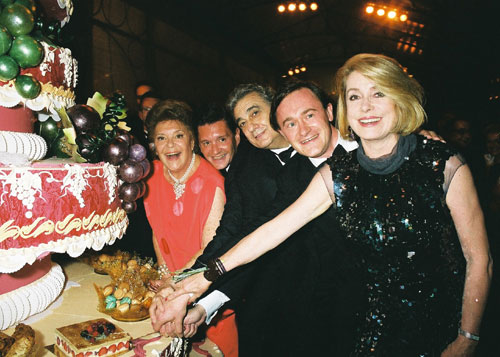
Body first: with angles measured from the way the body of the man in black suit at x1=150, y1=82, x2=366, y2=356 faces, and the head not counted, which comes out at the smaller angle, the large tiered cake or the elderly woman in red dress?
the large tiered cake

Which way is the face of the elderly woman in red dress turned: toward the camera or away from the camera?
toward the camera

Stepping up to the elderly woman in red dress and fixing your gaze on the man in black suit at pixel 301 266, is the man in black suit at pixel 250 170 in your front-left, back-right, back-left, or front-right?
front-left

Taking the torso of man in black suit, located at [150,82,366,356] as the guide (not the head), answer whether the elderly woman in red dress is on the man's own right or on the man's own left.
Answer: on the man's own right

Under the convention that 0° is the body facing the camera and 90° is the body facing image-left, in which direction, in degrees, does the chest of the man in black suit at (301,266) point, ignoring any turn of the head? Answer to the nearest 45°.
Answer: approximately 45°

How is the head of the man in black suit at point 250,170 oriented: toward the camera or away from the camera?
toward the camera

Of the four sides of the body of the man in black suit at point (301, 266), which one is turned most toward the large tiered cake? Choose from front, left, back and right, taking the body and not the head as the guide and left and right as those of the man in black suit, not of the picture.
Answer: front
